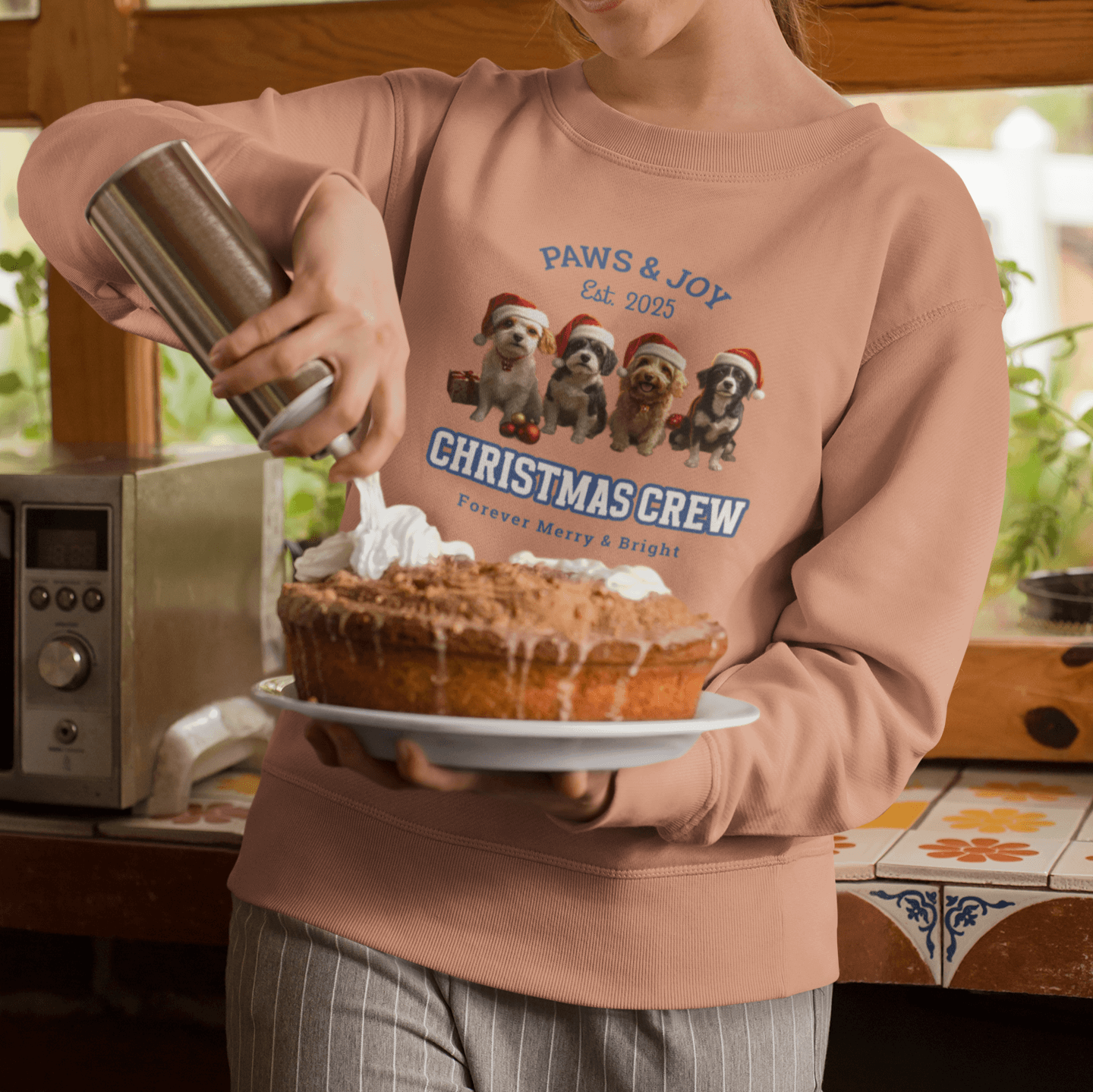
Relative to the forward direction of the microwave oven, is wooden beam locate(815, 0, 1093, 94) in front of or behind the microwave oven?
behind

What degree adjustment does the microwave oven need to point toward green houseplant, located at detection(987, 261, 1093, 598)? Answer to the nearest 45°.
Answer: approximately 135° to its left

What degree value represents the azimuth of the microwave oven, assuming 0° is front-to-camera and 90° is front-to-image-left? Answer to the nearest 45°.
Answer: approximately 45°

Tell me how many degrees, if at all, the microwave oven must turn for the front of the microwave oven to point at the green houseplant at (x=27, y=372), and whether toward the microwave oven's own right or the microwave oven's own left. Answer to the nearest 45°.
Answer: approximately 135° to the microwave oven's own right

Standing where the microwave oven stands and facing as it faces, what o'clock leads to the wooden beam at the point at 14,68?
The wooden beam is roughly at 4 o'clock from the microwave oven.
